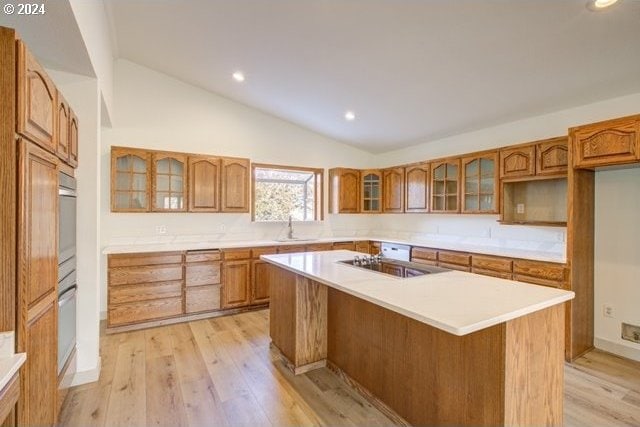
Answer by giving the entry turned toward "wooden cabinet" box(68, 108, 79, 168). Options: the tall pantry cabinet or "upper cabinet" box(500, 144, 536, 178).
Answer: the upper cabinet

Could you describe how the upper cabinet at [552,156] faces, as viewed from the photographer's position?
facing the viewer and to the left of the viewer

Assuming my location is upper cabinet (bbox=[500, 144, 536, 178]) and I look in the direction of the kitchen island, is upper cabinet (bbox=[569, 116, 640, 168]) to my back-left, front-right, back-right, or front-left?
front-left

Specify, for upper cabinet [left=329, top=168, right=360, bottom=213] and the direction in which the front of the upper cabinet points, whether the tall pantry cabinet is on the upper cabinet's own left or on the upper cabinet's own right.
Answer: on the upper cabinet's own right

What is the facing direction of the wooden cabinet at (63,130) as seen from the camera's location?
facing to the right of the viewer

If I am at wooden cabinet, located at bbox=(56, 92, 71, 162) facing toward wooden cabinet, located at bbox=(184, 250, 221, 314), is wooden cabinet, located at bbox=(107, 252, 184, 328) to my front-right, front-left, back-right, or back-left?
front-left

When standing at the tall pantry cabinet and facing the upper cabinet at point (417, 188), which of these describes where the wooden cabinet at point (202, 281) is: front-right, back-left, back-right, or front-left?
front-left

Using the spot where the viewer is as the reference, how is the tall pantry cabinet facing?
facing the viewer and to the right of the viewer

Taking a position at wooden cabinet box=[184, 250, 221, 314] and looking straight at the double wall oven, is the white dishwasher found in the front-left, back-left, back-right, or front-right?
back-left

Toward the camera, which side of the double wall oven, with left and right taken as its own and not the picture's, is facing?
right

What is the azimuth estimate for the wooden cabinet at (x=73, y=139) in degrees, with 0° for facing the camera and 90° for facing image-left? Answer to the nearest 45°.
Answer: approximately 270°

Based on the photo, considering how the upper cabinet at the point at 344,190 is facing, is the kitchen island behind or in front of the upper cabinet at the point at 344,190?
in front
